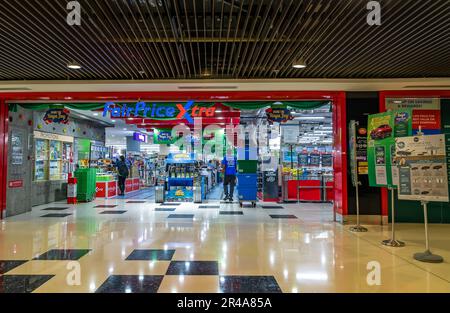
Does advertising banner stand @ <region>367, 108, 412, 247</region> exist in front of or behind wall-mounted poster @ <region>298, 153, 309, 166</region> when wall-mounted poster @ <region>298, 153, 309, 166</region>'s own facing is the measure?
in front

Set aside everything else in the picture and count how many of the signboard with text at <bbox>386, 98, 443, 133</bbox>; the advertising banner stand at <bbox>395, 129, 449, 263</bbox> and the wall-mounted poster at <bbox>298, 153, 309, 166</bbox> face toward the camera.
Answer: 3

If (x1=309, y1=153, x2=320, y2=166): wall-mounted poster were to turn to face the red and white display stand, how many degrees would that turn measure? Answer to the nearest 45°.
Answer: approximately 45° to its right

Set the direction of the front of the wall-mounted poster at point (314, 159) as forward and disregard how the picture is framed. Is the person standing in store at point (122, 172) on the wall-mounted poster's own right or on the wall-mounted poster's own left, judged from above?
on the wall-mounted poster's own right

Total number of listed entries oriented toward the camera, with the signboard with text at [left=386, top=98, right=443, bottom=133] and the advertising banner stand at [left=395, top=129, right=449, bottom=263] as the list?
2

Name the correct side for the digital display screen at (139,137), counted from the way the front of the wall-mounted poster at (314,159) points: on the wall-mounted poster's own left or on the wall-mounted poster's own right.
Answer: on the wall-mounted poster's own right

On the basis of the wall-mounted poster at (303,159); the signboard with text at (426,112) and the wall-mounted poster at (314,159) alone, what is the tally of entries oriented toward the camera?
3

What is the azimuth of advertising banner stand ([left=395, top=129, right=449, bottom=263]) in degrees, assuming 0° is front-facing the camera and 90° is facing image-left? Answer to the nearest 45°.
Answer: approximately 0°

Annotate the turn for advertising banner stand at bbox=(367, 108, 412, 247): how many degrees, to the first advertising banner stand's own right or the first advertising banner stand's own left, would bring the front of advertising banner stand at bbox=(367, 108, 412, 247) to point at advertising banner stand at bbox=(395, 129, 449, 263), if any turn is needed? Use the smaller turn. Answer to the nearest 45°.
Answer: approximately 90° to the first advertising banner stand's own left

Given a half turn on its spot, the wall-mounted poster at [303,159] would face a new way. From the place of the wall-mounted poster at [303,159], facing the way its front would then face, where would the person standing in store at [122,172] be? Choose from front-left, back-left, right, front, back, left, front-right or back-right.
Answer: left

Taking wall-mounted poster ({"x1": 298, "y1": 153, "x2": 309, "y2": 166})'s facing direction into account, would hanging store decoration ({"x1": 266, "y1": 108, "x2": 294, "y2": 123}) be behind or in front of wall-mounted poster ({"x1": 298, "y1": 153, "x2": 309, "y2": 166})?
in front

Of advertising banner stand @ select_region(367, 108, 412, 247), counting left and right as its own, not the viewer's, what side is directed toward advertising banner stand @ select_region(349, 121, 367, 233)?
right

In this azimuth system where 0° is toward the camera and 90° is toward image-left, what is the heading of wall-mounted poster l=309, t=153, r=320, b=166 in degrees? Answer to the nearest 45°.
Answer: approximately 0°
